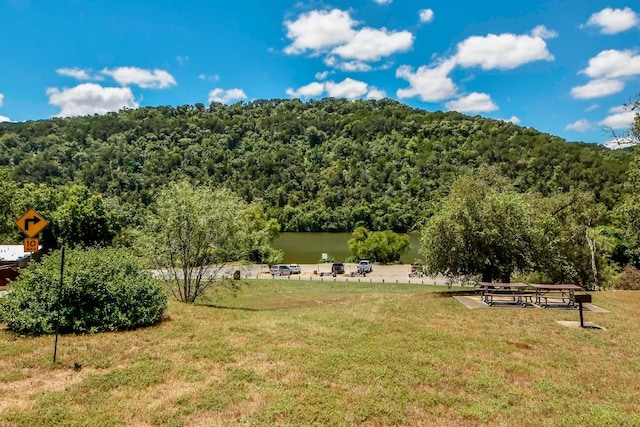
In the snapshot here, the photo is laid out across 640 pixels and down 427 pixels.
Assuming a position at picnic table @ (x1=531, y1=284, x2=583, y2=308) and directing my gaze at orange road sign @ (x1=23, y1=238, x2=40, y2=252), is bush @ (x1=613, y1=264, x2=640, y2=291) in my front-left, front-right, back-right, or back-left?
back-right

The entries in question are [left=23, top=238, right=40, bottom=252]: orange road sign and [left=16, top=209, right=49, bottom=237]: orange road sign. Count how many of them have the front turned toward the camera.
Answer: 2

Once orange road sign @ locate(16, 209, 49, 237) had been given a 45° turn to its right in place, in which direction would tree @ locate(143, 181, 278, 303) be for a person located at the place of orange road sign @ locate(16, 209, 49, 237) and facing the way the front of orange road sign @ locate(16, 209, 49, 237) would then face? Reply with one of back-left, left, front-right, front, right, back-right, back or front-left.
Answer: back

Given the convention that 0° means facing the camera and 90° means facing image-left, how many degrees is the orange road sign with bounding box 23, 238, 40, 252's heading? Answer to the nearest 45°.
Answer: approximately 0°

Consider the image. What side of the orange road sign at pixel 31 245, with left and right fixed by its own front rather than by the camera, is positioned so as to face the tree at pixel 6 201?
back

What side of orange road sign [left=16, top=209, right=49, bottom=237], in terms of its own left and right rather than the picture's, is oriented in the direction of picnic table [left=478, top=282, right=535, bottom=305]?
left

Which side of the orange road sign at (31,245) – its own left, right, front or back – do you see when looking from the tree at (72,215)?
back

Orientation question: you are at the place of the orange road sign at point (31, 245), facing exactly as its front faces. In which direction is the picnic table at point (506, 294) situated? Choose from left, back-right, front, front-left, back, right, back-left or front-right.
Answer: left

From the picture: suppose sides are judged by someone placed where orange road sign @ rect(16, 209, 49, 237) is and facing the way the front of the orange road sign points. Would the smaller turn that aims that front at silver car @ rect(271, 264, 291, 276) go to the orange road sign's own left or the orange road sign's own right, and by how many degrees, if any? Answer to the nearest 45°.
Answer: approximately 135° to the orange road sign's own left

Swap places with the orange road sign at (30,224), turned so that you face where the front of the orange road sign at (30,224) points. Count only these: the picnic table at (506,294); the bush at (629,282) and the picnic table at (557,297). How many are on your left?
3

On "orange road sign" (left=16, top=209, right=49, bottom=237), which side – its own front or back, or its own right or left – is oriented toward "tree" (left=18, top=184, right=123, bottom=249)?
back

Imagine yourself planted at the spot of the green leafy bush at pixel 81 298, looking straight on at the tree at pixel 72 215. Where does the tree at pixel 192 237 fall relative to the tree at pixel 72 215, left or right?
right

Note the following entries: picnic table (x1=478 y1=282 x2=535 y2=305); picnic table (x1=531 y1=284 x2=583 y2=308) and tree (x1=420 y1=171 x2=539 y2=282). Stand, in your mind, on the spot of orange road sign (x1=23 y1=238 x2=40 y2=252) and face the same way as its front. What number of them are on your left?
3
